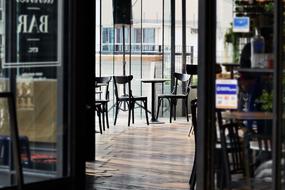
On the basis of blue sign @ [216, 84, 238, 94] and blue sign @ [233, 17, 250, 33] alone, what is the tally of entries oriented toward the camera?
2

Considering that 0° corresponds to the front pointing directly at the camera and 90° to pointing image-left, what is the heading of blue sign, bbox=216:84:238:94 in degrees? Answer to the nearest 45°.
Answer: approximately 0°

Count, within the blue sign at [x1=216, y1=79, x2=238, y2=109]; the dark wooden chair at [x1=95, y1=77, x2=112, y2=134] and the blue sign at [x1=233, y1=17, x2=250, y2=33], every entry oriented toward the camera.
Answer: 2

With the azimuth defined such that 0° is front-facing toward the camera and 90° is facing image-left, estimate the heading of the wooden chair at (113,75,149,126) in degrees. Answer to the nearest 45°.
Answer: approximately 225°

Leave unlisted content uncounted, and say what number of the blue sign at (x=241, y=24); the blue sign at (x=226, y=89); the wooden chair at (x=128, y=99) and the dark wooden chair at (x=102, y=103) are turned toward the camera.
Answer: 2

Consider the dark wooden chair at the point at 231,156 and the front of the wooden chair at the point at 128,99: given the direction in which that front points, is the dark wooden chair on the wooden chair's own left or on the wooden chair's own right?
on the wooden chair's own right
